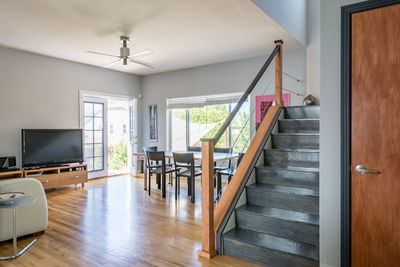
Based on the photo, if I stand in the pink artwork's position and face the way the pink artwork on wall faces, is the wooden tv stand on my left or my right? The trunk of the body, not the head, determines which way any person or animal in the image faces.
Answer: on my right

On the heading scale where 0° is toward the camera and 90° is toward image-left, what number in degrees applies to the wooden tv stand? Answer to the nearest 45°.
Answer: approximately 315°

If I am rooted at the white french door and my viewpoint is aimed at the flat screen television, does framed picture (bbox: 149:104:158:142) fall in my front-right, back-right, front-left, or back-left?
back-left

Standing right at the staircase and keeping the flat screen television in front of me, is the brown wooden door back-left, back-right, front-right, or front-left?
back-left

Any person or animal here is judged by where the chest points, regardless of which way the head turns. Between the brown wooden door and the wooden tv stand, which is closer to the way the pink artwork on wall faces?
the brown wooden door

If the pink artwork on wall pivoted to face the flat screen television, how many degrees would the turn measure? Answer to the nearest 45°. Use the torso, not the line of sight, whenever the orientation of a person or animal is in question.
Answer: approximately 90° to its right

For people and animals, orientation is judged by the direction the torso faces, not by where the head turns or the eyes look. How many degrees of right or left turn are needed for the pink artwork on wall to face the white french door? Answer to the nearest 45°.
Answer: approximately 90° to its right

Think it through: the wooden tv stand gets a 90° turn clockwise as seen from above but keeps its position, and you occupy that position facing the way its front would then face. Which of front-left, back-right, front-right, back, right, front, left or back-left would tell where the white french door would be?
back

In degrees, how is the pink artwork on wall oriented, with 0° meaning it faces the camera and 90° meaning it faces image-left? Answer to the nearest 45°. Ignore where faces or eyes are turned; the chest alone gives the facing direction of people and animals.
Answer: approximately 0°

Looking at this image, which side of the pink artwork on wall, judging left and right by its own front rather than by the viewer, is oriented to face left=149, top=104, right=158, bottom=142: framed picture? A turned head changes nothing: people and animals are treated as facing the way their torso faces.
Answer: right
